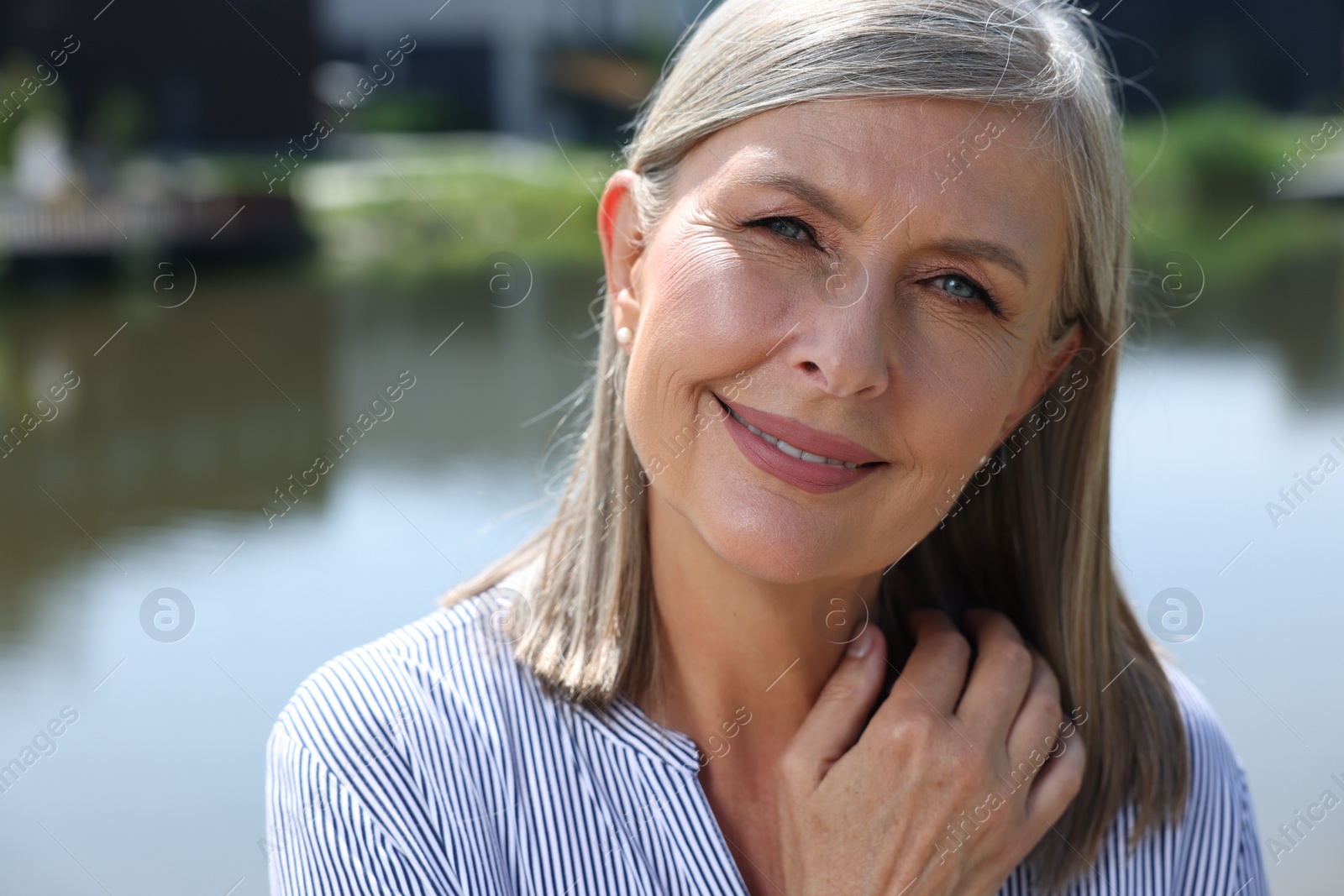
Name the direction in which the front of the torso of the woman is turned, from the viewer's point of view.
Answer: toward the camera

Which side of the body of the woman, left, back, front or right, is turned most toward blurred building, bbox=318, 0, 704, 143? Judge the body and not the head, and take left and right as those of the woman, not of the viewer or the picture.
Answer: back
